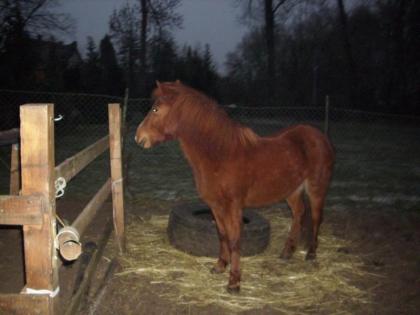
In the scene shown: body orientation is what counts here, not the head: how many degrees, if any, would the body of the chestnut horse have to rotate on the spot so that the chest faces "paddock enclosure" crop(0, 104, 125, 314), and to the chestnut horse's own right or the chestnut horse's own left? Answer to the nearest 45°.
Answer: approximately 45° to the chestnut horse's own left

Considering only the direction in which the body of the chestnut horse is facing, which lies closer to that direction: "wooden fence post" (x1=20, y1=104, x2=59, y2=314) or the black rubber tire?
the wooden fence post

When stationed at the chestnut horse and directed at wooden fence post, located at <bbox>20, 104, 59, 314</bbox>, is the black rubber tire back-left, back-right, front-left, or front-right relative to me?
back-right

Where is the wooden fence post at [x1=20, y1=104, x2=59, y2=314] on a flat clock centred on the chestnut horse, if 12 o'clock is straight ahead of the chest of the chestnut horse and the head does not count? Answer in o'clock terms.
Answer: The wooden fence post is roughly at 11 o'clock from the chestnut horse.

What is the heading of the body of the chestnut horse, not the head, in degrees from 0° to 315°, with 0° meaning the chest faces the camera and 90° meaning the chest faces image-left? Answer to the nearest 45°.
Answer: approximately 45°

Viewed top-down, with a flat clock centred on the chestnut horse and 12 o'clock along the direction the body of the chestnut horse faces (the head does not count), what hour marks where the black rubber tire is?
The black rubber tire is roughly at 4 o'clock from the chestnut horse.

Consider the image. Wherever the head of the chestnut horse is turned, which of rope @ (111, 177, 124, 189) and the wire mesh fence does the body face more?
the rope

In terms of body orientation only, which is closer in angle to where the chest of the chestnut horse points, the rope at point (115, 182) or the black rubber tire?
the rope

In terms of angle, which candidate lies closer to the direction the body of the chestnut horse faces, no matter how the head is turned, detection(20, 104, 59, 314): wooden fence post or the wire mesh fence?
the wooden fence post
